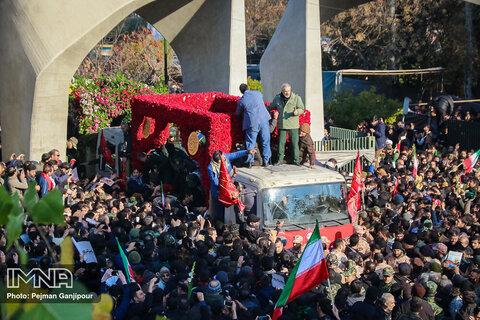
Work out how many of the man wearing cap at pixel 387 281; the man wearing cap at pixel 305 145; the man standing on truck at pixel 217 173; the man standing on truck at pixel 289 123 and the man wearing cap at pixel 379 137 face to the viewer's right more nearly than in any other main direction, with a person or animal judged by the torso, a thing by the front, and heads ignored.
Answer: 1

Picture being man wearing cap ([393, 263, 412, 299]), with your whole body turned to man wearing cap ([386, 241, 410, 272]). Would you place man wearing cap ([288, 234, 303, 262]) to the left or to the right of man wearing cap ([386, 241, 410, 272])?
left

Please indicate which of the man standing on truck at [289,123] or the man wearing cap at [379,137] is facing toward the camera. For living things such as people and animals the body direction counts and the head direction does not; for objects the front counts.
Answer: the man standing on truck

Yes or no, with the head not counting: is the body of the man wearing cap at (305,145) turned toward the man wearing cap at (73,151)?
no

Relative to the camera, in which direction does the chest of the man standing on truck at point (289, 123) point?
toward the camera

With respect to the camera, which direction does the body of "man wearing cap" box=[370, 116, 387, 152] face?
to the viewer's left

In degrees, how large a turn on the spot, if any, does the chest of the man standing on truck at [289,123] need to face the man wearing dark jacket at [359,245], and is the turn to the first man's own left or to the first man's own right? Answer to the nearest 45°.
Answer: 0° — they already face them

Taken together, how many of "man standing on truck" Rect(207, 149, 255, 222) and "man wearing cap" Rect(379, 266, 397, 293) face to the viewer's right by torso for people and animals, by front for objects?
1

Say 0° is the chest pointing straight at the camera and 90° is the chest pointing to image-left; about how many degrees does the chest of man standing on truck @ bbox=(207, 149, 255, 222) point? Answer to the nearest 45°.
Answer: approximately 270°

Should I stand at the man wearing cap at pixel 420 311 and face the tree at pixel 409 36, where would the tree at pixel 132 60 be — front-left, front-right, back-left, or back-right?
front-left

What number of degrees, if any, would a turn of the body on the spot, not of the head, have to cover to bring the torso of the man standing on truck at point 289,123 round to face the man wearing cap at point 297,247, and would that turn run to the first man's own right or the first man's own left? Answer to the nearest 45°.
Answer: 0° — they already face them

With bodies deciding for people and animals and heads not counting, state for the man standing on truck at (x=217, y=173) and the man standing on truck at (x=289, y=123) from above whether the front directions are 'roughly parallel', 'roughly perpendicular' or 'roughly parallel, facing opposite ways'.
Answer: roughly perpendicular

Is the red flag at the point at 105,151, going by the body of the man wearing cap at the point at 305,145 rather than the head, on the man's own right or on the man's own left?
on the man's own right
